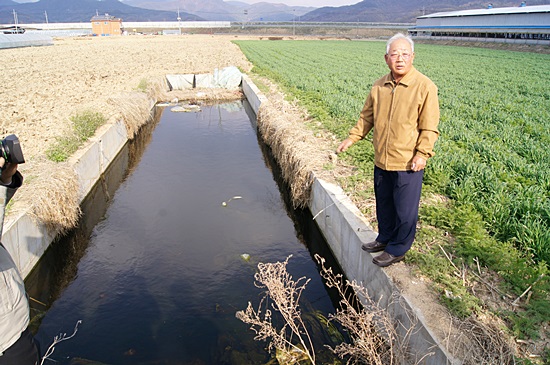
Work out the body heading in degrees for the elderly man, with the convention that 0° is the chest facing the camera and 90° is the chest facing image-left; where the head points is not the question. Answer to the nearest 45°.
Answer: approximately 45°

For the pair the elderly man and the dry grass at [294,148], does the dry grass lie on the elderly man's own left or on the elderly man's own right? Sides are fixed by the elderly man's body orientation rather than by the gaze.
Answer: on the elderly man's own right

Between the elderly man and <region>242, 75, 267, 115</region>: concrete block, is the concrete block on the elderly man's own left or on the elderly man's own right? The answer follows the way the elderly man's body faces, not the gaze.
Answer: on the elderly man's own right

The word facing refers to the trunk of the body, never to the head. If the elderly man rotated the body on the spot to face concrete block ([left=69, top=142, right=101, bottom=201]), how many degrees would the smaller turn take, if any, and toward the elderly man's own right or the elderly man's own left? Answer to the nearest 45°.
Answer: approximately 90° to the elderly man's own right

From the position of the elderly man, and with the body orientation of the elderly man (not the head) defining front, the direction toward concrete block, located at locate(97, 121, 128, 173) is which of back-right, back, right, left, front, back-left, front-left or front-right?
right

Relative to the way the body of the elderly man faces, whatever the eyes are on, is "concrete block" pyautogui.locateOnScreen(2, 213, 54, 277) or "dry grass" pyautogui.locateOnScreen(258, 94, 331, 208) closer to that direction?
the concrete block

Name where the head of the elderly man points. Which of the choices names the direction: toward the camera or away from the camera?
toward the camera

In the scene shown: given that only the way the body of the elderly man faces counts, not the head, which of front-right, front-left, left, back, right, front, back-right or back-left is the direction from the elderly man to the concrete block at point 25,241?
front-right
